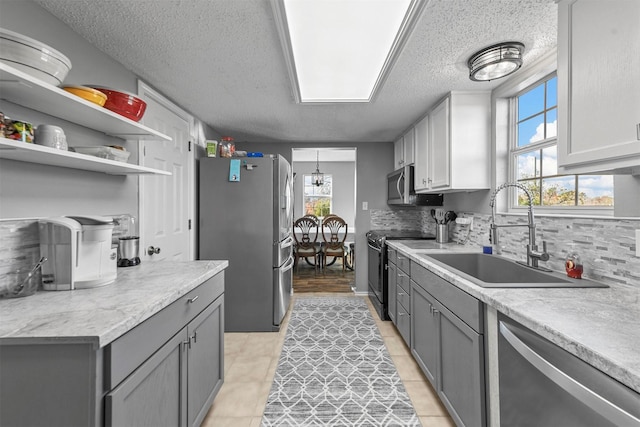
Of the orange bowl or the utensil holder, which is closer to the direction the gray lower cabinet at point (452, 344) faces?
the orange bowl

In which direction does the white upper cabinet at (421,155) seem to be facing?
to the viewer's left

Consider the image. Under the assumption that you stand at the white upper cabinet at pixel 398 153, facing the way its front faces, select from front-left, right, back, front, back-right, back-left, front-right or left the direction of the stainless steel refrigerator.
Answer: front-left

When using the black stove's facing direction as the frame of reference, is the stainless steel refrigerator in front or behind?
in front

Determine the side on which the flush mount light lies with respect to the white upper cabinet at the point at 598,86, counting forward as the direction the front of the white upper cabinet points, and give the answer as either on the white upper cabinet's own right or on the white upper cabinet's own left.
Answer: on the white upper cabinet's own right

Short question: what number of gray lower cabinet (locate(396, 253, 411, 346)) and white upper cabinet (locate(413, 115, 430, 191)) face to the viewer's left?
2

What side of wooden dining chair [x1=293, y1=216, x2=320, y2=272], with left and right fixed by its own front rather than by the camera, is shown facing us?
back

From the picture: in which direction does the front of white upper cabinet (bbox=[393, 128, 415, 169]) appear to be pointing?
to the viewer's left

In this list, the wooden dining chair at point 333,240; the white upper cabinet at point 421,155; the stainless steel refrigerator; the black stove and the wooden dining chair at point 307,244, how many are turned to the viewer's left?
2

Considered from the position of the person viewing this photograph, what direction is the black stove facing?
facing to the left of the viewer

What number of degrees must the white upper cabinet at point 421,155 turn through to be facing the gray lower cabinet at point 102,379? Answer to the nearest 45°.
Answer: approximately 90° to its left

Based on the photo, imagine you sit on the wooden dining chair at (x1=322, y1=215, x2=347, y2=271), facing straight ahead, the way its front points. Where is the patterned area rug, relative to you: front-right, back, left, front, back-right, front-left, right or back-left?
back
